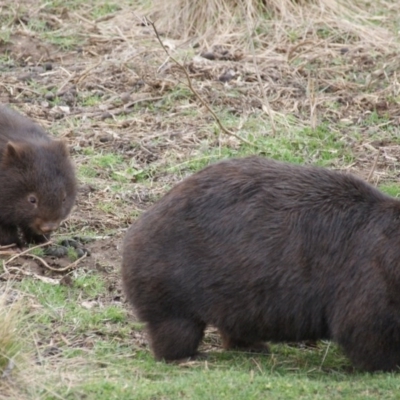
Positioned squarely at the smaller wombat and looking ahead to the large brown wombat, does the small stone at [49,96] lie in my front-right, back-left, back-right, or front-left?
back-left

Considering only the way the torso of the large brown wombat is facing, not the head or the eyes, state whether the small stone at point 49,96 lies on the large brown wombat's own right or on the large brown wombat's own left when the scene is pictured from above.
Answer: on the large brown wombat's own left

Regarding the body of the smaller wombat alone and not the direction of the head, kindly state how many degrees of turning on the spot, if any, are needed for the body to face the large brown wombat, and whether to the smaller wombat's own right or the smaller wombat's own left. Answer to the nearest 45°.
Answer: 0° — it already faces it

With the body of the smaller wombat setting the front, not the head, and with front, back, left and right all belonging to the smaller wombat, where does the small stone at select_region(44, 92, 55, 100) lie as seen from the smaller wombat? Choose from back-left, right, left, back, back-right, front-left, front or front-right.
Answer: back-left

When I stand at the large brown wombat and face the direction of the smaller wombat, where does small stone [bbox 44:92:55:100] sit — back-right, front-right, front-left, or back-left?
front-right

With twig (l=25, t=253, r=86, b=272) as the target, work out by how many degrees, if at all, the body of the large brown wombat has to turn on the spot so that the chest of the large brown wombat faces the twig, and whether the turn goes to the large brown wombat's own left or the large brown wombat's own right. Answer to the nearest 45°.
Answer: approximately 135° to the large brown wombat's own left

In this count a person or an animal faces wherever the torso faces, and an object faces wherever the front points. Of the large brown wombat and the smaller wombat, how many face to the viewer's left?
0

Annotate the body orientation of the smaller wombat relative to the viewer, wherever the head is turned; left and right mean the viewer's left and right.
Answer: facing the viewer and to the right of the viewer

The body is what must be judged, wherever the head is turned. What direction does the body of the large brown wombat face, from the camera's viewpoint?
to the viewer's right

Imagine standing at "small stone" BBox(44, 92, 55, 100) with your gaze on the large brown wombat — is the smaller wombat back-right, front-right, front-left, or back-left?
front-right
